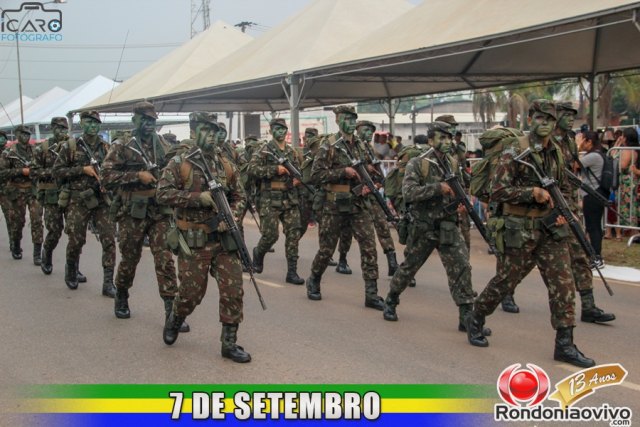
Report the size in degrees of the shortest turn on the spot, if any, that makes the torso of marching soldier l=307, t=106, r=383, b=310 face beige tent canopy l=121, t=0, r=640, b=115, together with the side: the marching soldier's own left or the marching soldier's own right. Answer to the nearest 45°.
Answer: approximately 135° to the marching soldier's own left

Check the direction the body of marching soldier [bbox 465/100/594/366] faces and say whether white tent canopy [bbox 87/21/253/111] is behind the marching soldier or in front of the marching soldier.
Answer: behind

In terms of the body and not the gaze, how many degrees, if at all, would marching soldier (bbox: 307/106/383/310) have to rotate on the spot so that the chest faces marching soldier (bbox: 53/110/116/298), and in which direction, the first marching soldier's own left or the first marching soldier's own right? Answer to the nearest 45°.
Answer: approximately 135° to the first marching soldier's own right
